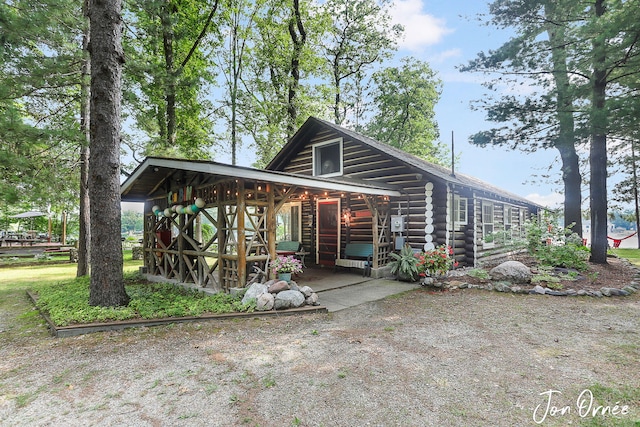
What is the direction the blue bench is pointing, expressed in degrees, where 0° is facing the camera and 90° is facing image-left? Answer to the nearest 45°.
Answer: approximately 45°

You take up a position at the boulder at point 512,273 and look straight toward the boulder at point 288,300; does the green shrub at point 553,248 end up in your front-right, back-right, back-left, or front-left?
back-right

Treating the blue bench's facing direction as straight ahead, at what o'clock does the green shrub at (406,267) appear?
The green shrub is roughly at 9 o'clock from the blue bench.

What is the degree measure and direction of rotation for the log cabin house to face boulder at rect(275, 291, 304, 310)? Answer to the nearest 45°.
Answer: approximately 45° to its left

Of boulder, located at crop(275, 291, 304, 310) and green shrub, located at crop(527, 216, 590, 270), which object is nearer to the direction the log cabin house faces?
the boulder

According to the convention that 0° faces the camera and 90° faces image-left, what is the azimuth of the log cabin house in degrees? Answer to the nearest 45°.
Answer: approximately 45°

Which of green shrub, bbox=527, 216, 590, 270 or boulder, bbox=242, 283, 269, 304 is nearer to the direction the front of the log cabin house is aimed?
the boulder

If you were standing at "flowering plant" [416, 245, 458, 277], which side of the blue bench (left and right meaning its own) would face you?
left
